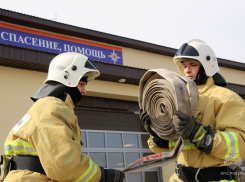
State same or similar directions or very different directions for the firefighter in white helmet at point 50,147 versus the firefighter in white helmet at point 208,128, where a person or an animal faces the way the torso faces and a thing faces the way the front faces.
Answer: very different directions

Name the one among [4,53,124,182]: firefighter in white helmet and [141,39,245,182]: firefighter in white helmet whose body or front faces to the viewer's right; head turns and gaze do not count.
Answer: [4,53,124,182]: firefighter in white helmet

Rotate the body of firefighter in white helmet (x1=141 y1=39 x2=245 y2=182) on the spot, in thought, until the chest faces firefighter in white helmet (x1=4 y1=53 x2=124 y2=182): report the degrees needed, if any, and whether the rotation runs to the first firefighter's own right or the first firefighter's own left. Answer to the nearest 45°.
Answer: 0° — they already face them

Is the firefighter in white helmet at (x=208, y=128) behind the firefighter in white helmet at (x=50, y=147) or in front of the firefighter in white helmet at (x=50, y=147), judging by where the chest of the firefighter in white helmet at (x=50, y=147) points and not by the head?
in front

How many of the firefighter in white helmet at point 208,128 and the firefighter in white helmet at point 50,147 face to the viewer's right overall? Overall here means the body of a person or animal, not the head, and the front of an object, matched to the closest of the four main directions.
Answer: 1

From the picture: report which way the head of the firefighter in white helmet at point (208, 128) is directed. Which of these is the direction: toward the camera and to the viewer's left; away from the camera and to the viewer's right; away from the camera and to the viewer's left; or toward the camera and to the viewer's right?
toward the camera and to the viewer's left

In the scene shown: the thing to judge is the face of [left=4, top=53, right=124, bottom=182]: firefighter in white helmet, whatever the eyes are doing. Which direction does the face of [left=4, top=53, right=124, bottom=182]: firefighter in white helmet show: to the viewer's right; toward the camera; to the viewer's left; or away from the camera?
to the viewer's right

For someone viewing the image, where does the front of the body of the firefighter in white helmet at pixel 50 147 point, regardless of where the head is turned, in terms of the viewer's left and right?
facing to the right of the viewer
